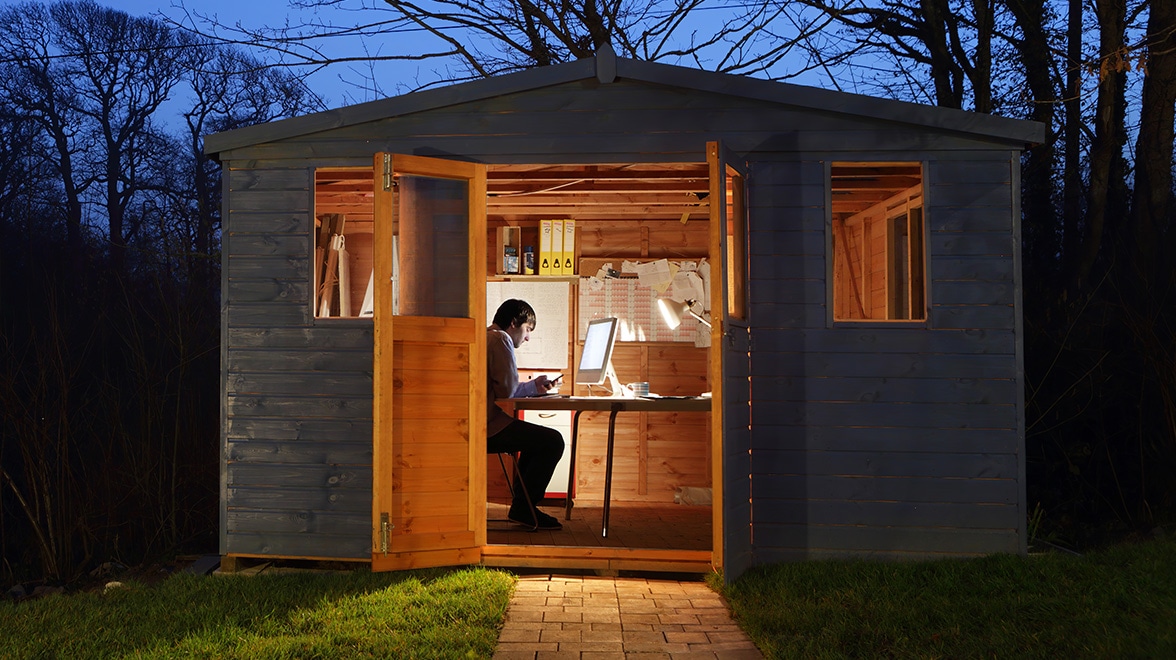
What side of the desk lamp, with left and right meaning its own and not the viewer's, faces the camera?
left

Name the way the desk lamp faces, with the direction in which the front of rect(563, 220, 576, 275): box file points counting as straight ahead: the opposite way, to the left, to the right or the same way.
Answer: to the right

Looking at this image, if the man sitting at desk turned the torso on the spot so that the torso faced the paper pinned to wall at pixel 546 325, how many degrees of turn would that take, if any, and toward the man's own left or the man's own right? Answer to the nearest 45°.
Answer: approximately 90° to the man's own left

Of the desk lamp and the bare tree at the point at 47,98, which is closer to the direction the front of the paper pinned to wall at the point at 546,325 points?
the desk lamp

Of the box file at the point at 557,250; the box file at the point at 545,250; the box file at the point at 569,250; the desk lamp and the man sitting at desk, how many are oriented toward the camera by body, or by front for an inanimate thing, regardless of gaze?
3

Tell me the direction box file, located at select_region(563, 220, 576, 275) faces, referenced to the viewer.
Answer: facing the viewer

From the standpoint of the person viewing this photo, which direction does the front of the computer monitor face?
facing the viewer and to the left of the viewer

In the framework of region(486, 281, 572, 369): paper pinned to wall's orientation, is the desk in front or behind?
in front

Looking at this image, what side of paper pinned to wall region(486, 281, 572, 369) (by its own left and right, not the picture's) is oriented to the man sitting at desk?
front

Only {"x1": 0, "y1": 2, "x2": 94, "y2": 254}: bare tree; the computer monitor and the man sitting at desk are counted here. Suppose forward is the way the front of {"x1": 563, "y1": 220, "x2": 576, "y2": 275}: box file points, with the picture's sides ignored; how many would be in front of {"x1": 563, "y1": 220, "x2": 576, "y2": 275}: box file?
2

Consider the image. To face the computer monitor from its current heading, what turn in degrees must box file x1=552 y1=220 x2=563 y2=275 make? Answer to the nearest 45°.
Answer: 0° — it already faces it

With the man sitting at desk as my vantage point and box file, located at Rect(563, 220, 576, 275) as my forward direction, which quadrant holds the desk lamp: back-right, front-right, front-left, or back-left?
front-right

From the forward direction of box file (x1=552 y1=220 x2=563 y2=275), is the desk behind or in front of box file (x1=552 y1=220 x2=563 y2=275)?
in front

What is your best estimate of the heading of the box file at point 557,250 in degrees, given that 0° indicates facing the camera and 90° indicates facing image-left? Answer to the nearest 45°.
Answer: approximately 0°

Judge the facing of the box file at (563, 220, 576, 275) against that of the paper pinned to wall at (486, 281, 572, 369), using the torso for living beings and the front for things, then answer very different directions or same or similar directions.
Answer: same or similar directions

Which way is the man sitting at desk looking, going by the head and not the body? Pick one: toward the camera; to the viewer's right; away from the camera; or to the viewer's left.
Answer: to the viewer's right

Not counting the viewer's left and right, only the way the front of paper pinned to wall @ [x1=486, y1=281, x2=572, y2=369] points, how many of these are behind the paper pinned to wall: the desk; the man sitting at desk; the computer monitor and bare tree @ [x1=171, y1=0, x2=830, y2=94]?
1

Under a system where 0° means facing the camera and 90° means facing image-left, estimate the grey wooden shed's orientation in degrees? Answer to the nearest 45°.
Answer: approximately 0°

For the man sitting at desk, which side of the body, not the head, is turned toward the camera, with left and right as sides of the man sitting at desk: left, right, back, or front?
right
